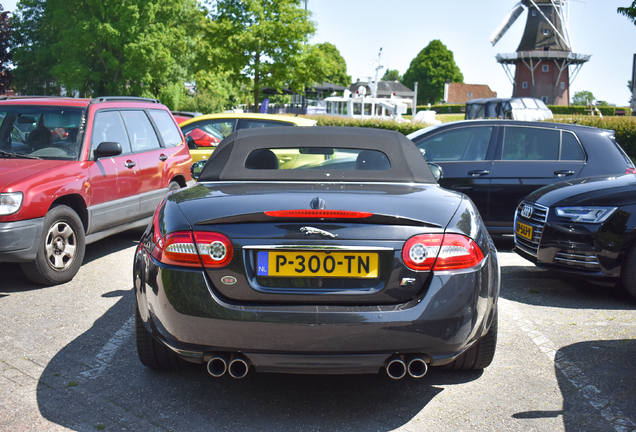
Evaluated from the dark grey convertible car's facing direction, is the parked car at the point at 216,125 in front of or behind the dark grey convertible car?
in front

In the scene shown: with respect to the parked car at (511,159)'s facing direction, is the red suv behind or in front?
in front

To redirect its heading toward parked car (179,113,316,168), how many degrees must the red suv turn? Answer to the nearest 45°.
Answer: approximately 180°

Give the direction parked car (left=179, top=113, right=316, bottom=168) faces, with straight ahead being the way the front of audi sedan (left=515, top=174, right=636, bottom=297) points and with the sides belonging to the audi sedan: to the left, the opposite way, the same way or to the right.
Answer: the same way

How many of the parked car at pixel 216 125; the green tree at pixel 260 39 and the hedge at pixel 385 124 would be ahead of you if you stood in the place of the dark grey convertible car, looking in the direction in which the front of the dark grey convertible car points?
3

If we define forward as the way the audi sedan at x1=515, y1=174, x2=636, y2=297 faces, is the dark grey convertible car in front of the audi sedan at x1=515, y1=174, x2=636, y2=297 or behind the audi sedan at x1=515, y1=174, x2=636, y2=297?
in front

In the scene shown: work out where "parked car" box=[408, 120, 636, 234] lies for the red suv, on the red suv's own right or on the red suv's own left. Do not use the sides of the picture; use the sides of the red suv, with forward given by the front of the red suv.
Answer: on the red suv's own left

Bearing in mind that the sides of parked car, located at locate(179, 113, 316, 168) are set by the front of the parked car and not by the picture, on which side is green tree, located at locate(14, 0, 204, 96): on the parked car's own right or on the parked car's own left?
on the parked car's own right

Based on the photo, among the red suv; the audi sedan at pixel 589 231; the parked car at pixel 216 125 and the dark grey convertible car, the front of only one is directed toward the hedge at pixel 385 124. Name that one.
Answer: the dark grey convertible car

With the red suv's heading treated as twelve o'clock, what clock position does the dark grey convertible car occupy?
The dark grey convertible car is roughly at 10 o'clock from the red suv.

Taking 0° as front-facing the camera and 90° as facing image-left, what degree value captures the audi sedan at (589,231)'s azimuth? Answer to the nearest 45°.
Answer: approximately 45°

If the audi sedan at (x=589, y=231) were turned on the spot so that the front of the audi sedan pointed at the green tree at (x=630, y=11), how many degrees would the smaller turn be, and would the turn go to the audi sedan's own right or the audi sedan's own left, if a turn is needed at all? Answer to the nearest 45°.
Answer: approximately 135° to the audi sedan's own right

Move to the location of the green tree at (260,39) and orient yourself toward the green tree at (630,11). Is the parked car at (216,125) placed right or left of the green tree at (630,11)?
right

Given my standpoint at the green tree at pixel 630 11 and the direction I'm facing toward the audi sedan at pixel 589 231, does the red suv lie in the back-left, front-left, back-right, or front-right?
front-right

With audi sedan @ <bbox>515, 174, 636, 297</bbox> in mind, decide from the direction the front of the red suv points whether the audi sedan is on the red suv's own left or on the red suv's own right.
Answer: on the red suv's own left

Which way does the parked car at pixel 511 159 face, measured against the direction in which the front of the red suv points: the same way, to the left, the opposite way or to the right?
to the right

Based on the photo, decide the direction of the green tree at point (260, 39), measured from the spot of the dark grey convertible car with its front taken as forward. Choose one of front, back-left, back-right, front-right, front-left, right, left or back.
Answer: front

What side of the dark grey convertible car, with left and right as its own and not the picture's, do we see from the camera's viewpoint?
back
